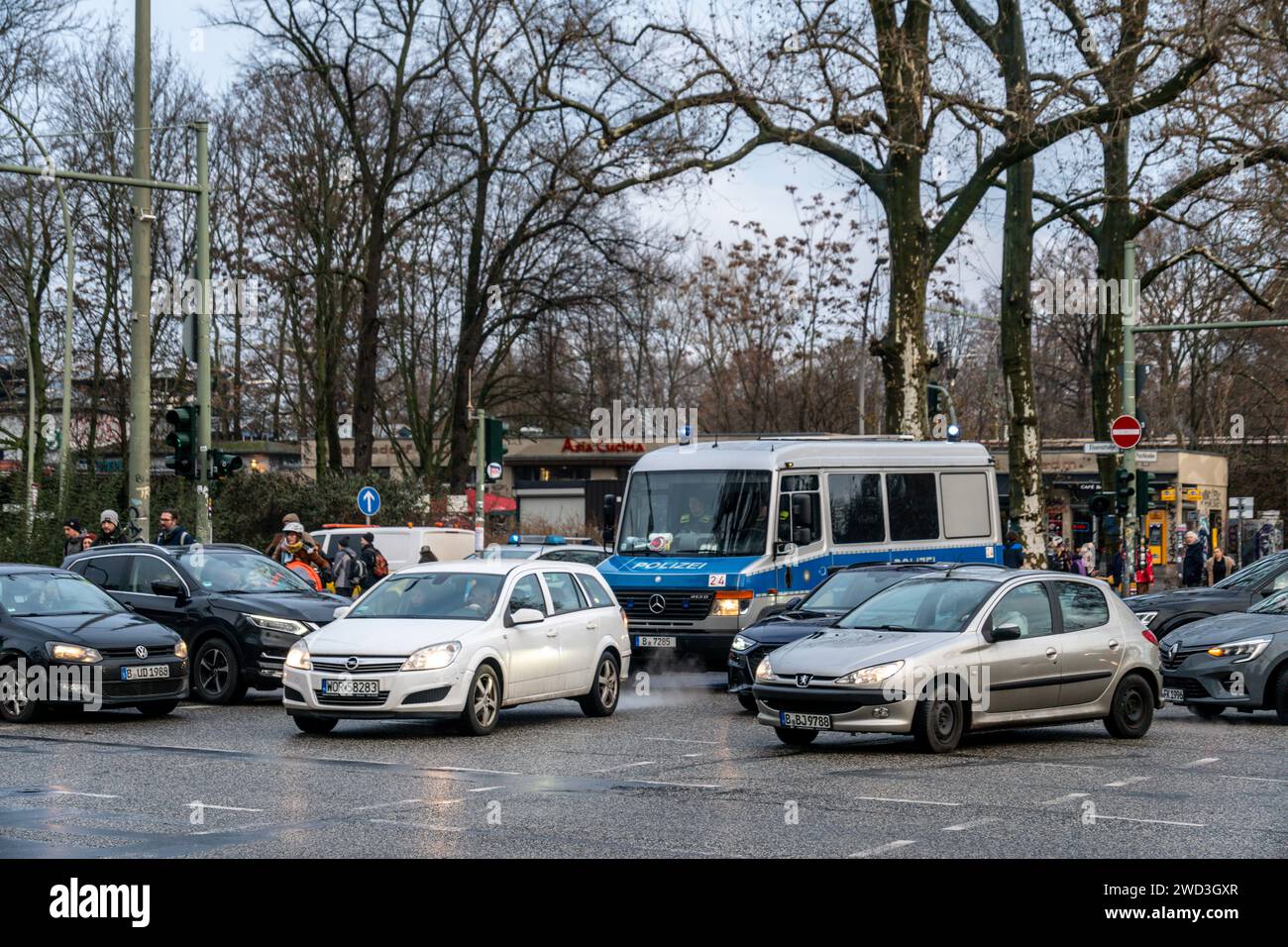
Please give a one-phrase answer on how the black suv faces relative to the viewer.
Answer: facing the viewer and to the right of the viewer

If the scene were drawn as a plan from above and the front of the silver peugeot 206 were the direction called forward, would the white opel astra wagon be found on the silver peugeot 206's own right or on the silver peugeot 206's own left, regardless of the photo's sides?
on the silver peugeot 206's own right

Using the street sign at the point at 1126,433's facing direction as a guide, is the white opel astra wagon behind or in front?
in front

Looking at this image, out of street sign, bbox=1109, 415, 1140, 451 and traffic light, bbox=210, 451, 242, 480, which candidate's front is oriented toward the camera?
the street sign

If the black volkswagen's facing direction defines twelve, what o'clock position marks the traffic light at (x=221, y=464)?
The traffic light is roughly at 8 o'clock from the black volkswagen.

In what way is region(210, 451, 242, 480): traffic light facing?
to the viewer's right

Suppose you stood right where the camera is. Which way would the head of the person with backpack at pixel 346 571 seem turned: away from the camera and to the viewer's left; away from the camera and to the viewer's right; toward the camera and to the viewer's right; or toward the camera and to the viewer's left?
away from the camera and to the viewer's left

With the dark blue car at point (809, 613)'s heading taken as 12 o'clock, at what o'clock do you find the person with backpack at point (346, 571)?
The person with backpack is roughly at 3 o'clock from the dark blue car.

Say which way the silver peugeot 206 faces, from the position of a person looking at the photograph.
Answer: facing the viewer and to the left of the viewer

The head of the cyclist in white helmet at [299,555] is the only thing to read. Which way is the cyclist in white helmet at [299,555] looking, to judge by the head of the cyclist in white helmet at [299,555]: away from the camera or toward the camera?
toward the camera

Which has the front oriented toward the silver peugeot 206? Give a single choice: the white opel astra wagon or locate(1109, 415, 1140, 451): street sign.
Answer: the street sign

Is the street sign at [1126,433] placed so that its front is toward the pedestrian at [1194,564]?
no

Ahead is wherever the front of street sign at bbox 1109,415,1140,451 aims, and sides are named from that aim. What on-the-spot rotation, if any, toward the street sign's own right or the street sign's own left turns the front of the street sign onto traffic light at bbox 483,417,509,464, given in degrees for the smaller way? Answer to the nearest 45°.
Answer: approximately 90° to the street sign's own right

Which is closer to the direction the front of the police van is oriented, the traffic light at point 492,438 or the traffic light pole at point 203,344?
the traffic light pole

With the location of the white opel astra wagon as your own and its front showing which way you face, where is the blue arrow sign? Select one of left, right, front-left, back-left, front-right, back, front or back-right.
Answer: back-right
